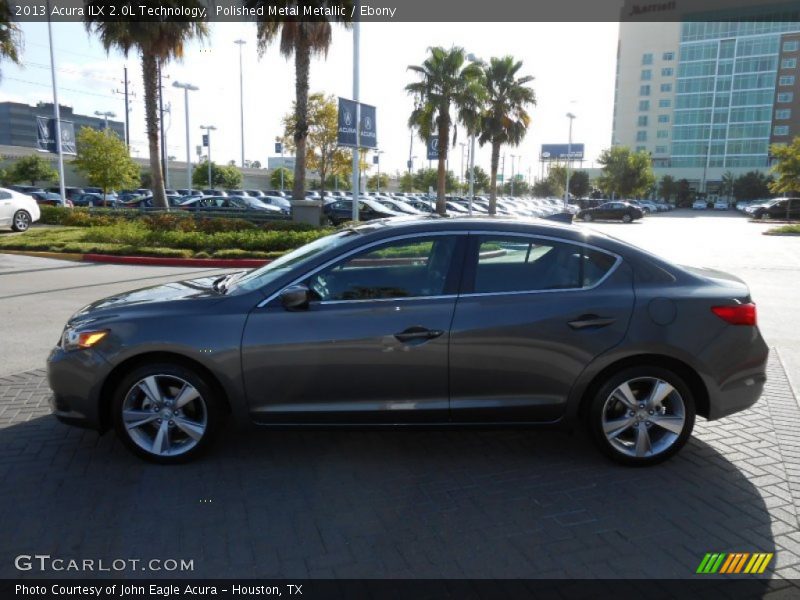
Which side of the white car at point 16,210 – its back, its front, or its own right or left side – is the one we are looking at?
left

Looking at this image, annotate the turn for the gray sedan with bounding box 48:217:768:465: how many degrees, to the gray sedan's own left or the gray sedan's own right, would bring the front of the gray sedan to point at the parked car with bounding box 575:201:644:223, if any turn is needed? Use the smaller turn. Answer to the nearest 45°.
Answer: approximately 90° to the gray sedan's own right

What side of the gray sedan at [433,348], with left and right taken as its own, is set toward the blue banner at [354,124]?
right

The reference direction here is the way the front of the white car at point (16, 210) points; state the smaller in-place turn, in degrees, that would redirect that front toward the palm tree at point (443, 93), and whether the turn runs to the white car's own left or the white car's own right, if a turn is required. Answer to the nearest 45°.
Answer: approximately 180°

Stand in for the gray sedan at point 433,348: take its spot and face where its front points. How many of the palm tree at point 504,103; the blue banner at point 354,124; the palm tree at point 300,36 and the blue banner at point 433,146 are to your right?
4

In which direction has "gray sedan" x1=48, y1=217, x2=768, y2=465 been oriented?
to the viewer's left

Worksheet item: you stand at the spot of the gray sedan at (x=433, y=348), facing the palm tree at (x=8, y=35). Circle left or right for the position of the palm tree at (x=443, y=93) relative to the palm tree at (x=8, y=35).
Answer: right

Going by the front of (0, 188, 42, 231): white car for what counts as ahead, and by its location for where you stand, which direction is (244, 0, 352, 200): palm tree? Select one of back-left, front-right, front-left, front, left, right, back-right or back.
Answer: back
